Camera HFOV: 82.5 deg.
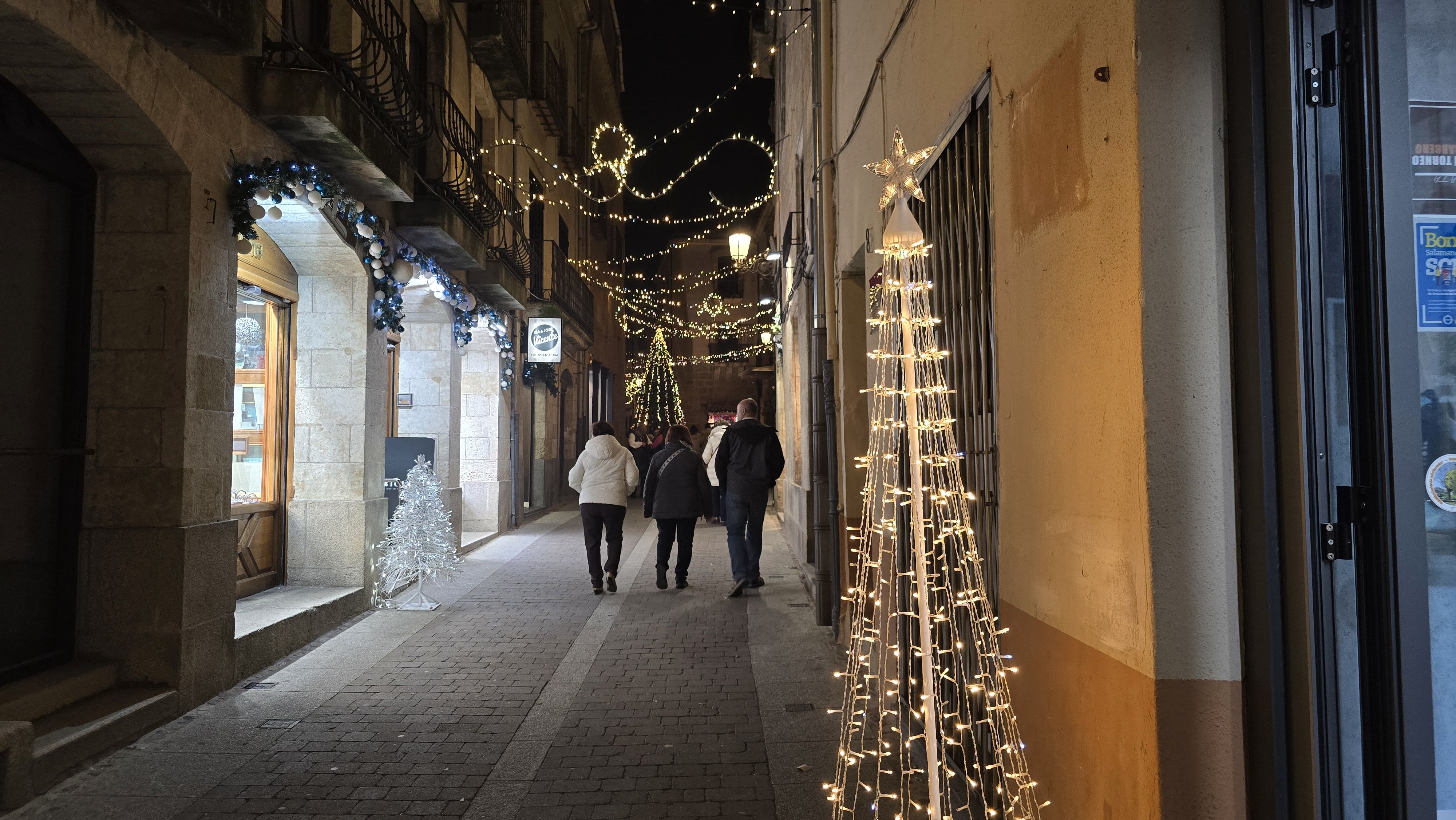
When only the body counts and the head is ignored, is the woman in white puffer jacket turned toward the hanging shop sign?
yes

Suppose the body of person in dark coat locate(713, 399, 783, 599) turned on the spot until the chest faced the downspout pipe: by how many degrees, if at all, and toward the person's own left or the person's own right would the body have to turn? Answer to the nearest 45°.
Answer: approximately 135° to the person's own right

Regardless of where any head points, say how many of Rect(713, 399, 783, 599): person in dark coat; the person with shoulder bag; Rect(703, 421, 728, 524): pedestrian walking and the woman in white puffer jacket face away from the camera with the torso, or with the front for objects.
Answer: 4

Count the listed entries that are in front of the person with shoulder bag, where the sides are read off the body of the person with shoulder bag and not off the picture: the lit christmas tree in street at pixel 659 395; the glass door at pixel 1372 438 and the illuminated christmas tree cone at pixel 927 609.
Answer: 1

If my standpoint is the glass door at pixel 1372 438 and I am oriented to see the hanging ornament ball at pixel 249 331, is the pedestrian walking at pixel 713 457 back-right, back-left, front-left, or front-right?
front-right

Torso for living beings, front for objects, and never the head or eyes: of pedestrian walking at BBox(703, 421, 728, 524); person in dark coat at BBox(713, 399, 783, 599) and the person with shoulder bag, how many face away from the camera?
3

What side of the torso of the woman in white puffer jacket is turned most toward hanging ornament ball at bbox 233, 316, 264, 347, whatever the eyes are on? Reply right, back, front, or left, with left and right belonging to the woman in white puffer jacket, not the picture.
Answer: left

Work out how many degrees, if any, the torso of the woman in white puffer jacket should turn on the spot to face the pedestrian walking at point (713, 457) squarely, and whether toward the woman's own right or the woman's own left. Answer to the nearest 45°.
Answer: approximately 45° to the woman's own right

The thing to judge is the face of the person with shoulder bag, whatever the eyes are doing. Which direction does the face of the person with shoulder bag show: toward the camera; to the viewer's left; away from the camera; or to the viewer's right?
away from the camera

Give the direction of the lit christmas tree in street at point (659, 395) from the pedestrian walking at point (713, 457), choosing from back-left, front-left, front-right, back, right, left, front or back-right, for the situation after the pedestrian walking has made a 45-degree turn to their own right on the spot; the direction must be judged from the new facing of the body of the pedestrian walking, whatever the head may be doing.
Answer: front-left

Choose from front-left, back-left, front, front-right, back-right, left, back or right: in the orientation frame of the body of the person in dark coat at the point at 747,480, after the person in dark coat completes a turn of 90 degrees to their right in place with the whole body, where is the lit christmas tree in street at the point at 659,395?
left

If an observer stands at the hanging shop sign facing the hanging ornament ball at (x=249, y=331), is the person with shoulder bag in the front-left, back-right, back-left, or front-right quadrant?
front-left

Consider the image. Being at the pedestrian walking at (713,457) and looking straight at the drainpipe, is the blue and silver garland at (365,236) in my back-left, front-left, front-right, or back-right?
front-right

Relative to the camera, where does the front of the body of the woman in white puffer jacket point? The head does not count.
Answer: away from the camera

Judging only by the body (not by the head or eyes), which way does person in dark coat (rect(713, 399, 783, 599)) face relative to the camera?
away from the camera

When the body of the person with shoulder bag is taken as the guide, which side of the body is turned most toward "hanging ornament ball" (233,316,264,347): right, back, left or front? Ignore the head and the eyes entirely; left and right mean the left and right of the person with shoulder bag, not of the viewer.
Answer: left

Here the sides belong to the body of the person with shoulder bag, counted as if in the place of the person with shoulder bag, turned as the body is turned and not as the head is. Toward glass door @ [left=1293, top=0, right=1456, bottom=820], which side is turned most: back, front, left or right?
back

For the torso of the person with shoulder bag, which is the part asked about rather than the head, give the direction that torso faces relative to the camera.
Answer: away from the camera

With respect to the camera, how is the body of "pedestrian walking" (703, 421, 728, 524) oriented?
away from the camera

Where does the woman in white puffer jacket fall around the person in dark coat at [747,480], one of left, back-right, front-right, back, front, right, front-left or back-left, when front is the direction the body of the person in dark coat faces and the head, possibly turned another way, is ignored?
left

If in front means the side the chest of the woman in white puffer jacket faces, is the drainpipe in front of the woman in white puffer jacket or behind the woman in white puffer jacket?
behind
